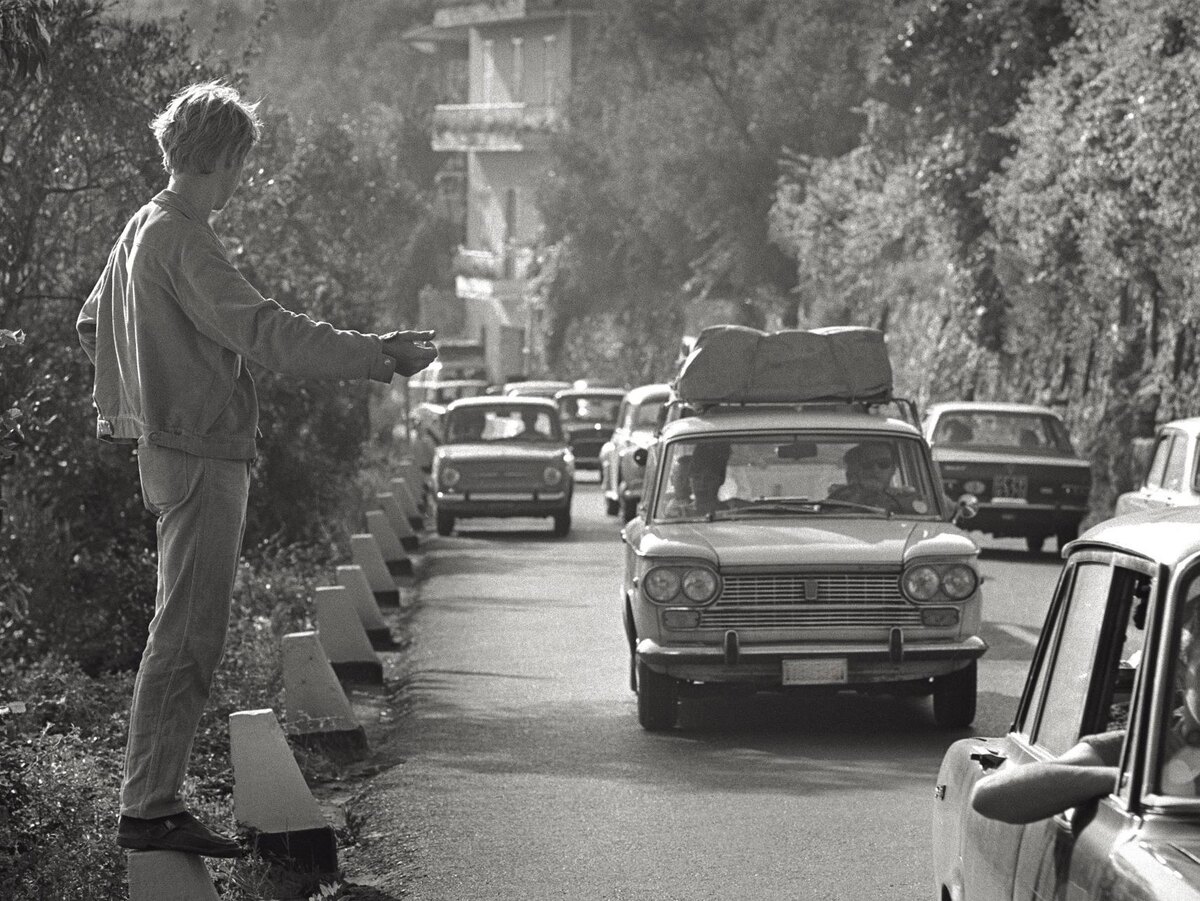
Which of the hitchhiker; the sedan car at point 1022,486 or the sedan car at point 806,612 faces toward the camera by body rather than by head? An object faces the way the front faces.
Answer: the sedan car at point 806,612

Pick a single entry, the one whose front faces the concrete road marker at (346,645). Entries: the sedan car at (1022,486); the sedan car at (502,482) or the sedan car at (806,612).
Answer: the sedan car at (502,482)

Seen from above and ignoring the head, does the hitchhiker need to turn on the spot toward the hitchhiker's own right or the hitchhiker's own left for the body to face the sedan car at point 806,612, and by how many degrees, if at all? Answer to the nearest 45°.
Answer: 0° — they already face it

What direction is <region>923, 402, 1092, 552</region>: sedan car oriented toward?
away from the camera

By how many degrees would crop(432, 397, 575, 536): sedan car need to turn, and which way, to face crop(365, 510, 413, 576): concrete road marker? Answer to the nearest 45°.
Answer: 0° — it already faces it

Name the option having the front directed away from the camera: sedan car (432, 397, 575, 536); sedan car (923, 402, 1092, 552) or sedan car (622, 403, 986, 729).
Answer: sedan car (923, 402, 1092, 552)

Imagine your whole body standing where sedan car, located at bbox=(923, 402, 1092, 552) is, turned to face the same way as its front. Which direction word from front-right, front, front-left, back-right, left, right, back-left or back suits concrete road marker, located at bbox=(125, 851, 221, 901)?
back

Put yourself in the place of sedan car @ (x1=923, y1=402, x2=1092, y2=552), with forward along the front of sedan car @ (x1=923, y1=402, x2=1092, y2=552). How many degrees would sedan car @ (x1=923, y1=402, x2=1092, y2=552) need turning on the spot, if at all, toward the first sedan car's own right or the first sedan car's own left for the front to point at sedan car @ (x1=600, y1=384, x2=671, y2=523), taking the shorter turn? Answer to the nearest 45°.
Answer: approximately 45° to the first sedan car's own left

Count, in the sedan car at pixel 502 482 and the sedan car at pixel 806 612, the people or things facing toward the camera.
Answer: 2

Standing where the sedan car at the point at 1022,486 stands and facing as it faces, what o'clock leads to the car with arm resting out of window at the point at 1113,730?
The car with arm resting out of window is roughly at 6 o'clock from the sedan car.

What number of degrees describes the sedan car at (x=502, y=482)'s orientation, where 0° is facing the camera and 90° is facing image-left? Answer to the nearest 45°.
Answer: approximately 0°

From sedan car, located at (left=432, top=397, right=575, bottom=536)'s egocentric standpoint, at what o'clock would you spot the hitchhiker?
The hitchhiker is roughly at 12 o'clock from the sedan car.
